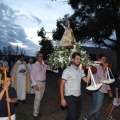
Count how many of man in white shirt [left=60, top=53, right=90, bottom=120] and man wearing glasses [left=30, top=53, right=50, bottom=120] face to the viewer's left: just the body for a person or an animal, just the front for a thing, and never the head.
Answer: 0

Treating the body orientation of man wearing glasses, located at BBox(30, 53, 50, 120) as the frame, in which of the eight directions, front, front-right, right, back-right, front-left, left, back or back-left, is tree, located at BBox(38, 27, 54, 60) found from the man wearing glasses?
back-left

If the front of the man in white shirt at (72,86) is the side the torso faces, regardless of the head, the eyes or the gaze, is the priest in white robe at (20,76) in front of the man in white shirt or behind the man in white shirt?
behind

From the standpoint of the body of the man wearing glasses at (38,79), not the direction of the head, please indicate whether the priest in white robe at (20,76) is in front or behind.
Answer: behind

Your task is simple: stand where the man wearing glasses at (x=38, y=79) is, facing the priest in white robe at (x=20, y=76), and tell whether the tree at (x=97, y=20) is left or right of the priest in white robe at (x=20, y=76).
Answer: right

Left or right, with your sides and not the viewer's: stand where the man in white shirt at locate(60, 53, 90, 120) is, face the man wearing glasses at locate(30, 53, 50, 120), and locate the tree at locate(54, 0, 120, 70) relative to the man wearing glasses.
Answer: right

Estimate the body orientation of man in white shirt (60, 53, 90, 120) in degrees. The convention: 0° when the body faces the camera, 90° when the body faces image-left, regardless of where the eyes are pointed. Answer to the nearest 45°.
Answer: approximately 315°
